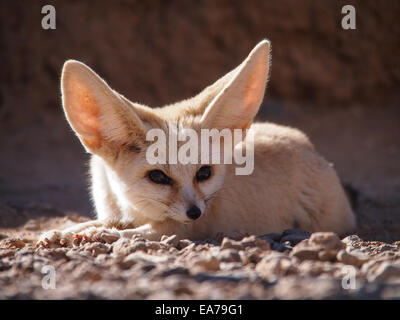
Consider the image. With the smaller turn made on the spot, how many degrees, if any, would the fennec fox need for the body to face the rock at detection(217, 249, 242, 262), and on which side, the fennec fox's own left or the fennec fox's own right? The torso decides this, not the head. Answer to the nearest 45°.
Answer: approximately 45° to the fennec fox's own left

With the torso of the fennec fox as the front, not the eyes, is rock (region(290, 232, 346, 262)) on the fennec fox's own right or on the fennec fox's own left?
on the fennec fox's own left

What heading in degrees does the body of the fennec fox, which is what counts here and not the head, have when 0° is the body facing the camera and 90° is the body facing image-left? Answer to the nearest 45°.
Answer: approximately 45°

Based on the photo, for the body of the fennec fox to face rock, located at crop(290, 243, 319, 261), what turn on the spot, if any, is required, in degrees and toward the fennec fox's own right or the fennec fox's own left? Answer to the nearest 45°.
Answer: approximately 90° to the fennec fox's own left

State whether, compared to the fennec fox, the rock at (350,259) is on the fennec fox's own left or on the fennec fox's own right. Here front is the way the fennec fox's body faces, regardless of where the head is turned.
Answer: on the fennec fox's own left

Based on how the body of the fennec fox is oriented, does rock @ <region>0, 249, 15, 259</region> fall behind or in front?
in front

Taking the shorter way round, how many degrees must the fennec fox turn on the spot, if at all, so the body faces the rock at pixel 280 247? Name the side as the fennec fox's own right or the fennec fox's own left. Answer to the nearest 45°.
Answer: approximately 90° to the fennec fox's own left

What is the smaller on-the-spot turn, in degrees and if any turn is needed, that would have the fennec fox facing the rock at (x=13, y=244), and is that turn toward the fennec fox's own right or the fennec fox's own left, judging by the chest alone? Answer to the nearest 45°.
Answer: approximately 45° to the fennec fox's own right

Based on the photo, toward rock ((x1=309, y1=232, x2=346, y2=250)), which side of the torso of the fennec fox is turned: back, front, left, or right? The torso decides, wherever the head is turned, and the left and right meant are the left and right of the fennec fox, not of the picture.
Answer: left

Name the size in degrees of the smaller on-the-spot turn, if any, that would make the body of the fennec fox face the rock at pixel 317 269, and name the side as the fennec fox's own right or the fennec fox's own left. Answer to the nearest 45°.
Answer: approximately 90° to the fennec fox's own left

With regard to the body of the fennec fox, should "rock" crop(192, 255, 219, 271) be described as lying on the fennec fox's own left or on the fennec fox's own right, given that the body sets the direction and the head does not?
on the fennec fox's own left
